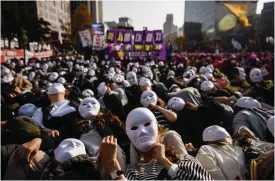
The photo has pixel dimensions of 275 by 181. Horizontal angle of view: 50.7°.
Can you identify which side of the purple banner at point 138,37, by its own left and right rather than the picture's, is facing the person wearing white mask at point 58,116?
front

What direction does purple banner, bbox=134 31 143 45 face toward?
toward the camera

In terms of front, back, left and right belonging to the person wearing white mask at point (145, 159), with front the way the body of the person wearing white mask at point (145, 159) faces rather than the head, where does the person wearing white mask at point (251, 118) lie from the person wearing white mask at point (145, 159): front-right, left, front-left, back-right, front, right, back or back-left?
back-left

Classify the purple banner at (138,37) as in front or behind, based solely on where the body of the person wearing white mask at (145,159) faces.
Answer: behind

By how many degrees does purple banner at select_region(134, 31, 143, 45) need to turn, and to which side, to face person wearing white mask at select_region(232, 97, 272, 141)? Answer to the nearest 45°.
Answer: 0° — it already faces them

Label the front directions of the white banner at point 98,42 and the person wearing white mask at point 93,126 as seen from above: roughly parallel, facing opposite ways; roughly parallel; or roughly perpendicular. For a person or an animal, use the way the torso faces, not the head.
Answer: roughly parallel

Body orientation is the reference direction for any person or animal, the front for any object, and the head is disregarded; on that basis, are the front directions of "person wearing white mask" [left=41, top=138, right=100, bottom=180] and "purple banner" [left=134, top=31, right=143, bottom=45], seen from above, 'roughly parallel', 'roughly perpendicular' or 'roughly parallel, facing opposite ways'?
roughly parallel

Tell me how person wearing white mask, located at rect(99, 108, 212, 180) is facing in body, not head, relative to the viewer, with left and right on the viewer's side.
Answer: facing the viewer

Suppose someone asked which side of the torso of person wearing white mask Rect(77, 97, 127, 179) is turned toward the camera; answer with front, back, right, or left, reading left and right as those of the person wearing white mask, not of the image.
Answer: front

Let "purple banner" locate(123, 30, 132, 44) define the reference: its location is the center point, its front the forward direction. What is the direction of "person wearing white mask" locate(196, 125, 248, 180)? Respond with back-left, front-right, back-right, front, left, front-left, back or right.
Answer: front

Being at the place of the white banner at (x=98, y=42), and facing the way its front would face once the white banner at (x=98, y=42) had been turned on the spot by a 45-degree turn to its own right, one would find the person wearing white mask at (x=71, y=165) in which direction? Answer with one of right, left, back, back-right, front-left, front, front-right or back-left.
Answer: front-left

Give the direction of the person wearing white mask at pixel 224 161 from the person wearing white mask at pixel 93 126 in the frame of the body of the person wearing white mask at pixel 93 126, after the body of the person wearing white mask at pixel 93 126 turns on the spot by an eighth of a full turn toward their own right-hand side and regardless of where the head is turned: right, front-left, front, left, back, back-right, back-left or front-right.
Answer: left
